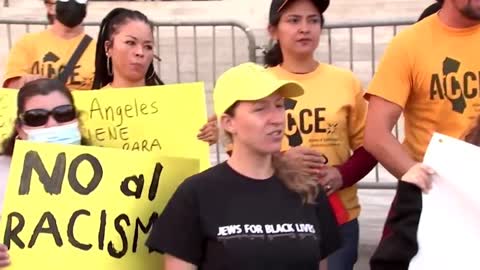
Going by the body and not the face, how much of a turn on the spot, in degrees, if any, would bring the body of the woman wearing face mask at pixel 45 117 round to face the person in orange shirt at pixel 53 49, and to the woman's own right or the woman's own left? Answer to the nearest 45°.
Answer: approximately 180°

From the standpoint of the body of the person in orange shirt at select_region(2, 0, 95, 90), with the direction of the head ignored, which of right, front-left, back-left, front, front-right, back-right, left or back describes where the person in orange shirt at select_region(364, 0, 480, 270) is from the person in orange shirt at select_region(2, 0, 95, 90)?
front-left

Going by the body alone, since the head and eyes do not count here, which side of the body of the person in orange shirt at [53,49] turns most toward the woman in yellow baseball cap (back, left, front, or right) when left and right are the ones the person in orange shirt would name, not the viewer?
front

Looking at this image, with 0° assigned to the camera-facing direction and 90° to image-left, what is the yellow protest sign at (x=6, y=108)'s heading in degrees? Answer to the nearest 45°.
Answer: approximately 0°

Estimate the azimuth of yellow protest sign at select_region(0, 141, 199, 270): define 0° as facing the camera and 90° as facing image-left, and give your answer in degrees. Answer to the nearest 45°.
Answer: approximately 0°

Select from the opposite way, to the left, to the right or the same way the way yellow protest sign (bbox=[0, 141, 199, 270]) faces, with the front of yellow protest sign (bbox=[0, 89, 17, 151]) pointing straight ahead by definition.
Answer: the same way

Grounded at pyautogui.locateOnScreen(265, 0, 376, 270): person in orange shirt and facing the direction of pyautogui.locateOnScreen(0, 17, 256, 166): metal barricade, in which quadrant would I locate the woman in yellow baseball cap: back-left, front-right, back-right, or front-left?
back-left

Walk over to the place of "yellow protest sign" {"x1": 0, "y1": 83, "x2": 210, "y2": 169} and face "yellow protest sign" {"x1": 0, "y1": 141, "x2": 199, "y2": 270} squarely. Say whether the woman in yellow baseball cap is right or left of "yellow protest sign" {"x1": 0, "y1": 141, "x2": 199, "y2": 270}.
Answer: left

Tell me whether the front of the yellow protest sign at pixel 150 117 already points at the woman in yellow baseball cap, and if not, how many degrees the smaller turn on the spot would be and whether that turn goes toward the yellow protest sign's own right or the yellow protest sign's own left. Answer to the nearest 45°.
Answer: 0° — it already faces them

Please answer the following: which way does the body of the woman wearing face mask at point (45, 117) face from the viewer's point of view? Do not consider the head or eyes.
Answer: toward the camera

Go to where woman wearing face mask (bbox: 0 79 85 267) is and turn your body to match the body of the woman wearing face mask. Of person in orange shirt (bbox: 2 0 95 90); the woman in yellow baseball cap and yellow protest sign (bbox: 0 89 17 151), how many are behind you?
2

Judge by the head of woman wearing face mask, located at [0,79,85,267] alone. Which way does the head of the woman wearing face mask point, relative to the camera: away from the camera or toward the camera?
toward the camera

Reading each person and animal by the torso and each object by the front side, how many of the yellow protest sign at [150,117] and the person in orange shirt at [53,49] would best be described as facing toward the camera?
2

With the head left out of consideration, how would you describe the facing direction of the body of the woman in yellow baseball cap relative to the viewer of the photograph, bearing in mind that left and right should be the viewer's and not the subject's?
facing the viewer and to the right of the viewer

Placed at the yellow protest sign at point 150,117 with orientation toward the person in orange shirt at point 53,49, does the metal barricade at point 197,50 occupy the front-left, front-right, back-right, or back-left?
front-right
